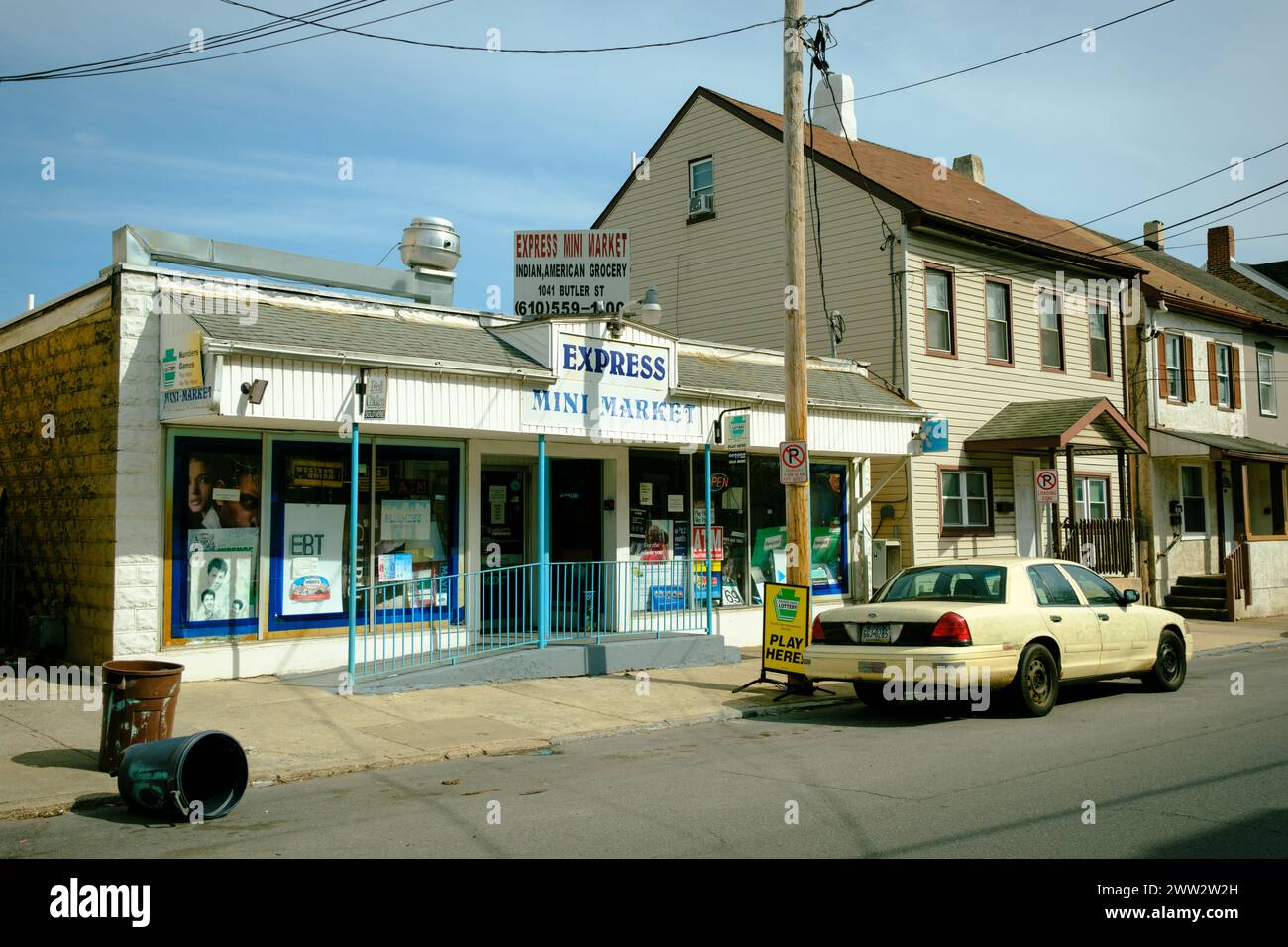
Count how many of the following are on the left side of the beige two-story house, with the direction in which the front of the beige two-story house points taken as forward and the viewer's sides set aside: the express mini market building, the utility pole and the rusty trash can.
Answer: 0

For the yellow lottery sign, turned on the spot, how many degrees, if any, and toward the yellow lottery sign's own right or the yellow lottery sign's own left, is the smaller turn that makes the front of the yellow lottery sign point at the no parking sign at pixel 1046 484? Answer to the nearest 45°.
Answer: approximately 135° to the yellow lottery sign's own left

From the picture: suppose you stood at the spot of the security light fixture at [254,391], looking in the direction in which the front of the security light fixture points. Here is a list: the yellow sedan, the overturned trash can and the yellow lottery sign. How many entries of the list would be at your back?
0

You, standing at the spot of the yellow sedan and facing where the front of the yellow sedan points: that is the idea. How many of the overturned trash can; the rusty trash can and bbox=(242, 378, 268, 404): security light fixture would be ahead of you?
0

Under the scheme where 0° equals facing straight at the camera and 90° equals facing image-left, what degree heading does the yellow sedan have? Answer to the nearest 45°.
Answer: approximately 225°

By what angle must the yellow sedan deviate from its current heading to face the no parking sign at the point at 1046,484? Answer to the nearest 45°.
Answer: approximately 45° to its left

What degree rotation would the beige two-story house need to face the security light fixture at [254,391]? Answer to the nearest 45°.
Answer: approximately 90° to its right

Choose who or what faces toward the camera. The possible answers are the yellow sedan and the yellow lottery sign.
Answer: the yellow lottery sign

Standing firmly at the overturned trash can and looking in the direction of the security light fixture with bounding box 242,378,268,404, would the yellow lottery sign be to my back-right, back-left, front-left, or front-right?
front-right

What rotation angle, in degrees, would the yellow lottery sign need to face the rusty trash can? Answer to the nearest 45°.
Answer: approximately 45° to its right

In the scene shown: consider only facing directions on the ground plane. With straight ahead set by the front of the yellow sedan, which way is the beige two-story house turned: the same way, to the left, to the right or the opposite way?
to the right

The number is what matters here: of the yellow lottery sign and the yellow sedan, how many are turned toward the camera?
1

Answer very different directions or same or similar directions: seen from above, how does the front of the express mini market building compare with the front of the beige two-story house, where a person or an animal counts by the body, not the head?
same or similar directions

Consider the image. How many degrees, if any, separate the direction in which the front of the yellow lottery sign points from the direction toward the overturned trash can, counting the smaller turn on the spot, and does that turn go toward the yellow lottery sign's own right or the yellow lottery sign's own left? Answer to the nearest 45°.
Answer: approximately 45° to the yellow lottery sign's own right

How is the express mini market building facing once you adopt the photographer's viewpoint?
facing the viewer and to the right of the viewer

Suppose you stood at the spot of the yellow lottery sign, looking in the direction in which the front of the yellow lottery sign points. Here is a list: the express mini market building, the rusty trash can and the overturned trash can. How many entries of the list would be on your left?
0

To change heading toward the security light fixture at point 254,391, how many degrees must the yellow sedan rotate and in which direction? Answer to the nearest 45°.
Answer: approximately 135° to its left

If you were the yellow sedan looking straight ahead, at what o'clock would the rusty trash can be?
The rusty trash can is roughly at 6 o'clock from the yellow sedan.

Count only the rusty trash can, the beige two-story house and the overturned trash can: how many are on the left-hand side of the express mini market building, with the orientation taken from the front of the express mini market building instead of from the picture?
1

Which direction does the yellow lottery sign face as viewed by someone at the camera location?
facing the viewer

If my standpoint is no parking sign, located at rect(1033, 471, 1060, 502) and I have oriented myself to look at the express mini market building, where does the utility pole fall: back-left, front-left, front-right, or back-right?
front-left
